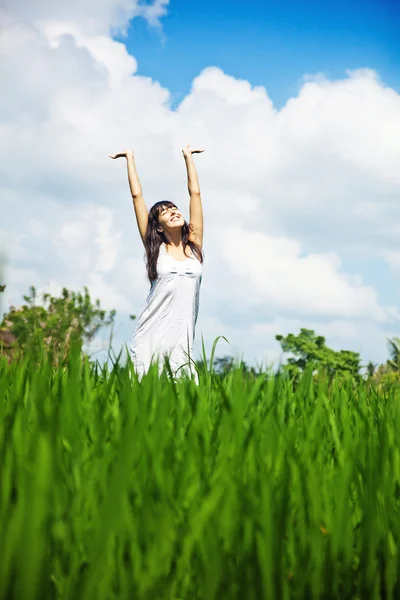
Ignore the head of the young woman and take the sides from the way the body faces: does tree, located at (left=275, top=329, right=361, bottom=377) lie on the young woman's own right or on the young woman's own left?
on the young woman's own left

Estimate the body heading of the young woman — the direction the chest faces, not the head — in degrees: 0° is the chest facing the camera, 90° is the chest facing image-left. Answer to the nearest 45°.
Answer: approximately 315°
